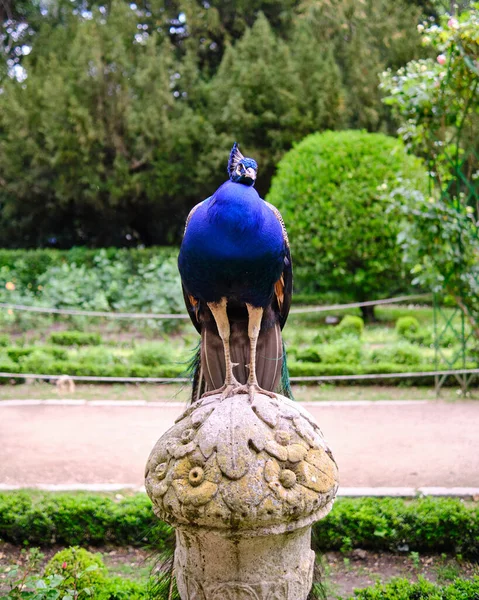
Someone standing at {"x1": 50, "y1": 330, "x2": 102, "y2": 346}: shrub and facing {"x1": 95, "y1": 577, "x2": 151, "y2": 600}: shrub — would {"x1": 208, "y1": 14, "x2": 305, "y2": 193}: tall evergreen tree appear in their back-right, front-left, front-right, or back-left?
back-left

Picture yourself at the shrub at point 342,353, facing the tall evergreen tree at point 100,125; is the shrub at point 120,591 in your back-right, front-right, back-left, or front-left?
back-left

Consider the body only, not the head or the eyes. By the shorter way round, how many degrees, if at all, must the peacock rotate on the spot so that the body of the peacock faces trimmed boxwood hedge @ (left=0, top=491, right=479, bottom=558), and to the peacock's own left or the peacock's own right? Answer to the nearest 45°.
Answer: approximately 180°
